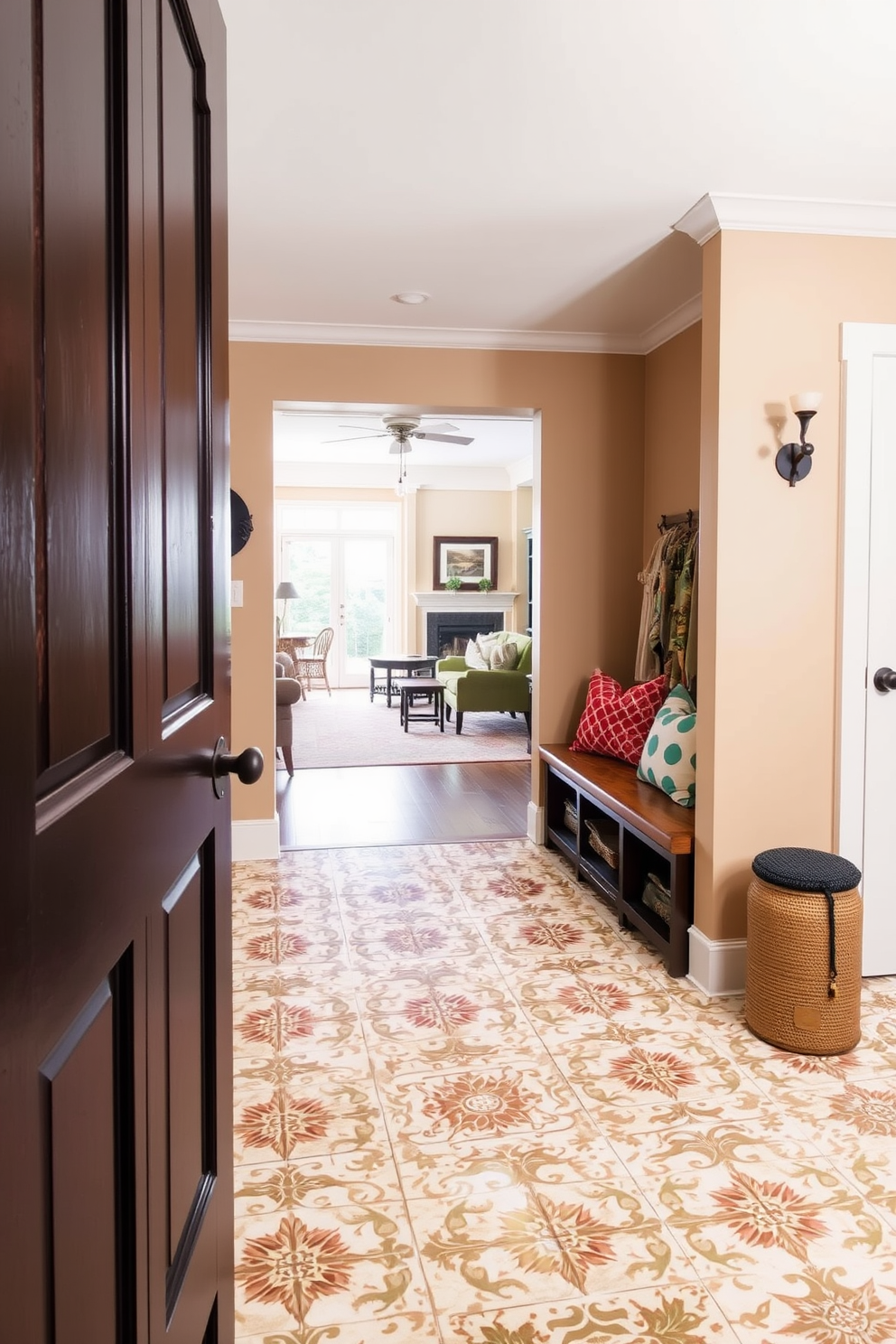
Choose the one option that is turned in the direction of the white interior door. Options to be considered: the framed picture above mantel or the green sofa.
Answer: the framed picture above mantel

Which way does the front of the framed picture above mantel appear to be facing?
toward the camera

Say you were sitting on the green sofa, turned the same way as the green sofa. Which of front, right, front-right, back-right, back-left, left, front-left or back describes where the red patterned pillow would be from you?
left

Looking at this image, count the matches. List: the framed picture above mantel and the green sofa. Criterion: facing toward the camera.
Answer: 1

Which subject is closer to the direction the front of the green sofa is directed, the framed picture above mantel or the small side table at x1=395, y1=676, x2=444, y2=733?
the small side table

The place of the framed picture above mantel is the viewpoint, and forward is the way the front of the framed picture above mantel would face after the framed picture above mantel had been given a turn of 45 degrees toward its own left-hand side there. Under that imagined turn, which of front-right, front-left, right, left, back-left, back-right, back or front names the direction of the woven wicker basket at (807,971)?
front-right

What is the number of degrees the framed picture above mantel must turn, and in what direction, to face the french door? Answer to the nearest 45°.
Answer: approximately 90° to its right

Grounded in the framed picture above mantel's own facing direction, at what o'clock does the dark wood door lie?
The dark wood door is roughly at 12 o'clock from the framed picture above mantel.

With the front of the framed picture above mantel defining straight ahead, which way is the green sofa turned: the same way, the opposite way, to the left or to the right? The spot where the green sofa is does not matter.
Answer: to the right

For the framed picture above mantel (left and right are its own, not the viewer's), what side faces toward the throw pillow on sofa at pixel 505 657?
front

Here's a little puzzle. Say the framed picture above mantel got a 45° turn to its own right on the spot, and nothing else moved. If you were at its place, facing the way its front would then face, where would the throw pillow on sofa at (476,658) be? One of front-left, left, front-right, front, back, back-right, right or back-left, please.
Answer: front-left

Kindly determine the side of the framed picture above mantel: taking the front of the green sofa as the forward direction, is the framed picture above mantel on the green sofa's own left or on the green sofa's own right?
on the green sofa's own right

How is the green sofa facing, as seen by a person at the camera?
facing to the left of the viewer

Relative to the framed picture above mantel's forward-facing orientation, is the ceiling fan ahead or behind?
ahead

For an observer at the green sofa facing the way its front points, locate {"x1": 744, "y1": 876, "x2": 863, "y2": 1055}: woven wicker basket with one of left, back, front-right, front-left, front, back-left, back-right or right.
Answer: left
